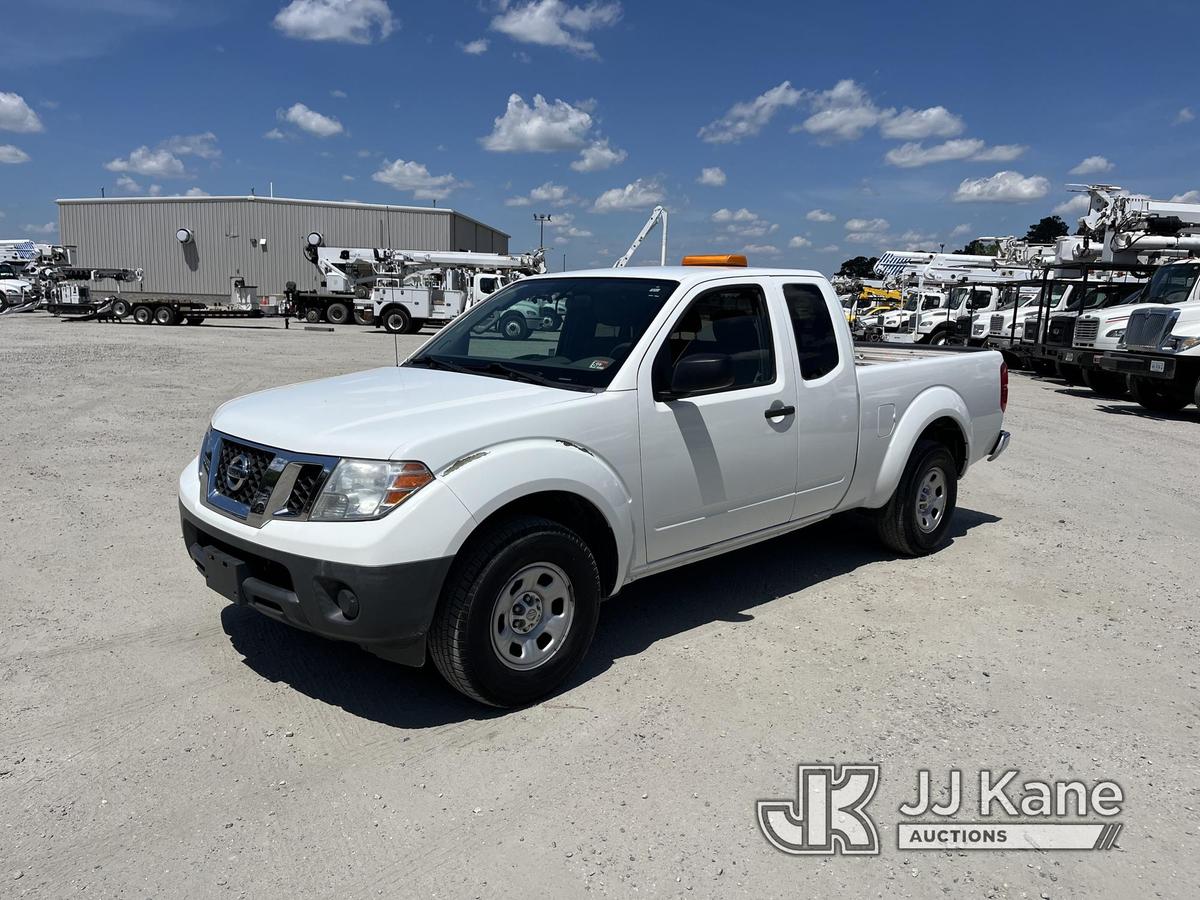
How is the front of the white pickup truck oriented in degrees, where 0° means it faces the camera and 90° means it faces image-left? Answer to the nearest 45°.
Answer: approximately 45°
